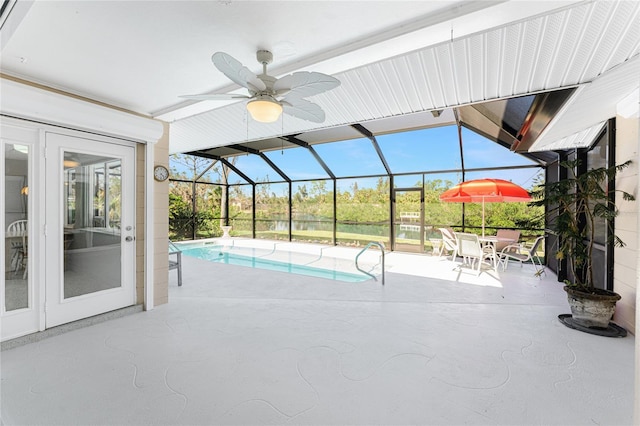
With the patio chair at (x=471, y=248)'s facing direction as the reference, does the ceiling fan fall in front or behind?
behind

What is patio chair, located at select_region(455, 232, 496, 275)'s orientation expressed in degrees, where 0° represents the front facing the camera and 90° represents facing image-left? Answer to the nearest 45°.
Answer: approximately 225°

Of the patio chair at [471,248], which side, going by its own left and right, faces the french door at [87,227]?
back

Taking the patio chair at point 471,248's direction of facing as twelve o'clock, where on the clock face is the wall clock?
The wall clock is roughly at 6 o'clock from the patio chair.

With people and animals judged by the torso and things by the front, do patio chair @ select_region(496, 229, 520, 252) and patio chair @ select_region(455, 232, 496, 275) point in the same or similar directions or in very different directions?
very different directions

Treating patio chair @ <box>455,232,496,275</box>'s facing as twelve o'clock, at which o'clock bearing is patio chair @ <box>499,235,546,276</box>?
patio chair @ <box>499,235,546,276</box> is roughly at 12 o'clock from patio chair @ <box>455,232,496,275</box>.

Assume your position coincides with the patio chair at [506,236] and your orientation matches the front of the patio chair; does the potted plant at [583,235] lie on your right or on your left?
on your left

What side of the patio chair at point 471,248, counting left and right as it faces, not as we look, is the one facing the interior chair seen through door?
back
